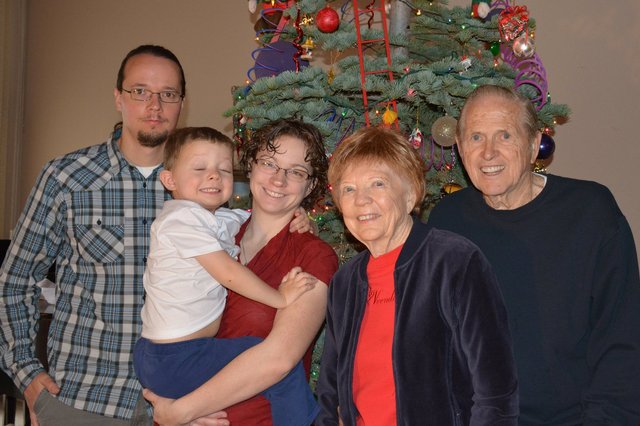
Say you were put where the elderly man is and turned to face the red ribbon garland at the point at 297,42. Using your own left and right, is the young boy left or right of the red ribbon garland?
left

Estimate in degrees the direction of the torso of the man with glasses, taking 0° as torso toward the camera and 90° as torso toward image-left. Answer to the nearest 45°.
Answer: approximately 315°

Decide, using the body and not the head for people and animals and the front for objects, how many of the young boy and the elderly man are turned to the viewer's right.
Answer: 1

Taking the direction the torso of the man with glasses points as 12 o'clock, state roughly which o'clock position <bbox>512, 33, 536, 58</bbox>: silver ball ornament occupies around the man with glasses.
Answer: The silver ball ornament is roughly at 9 o'clock from the man with glasses.

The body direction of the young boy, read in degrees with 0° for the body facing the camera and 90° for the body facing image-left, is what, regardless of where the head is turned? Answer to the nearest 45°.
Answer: approximately 270°

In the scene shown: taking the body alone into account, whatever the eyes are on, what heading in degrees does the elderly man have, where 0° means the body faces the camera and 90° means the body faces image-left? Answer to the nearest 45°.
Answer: approximately 45°
